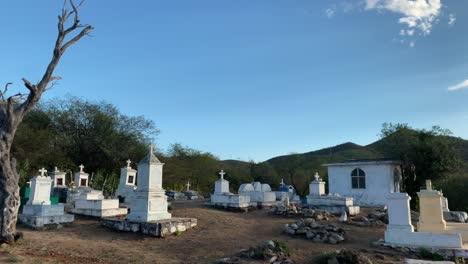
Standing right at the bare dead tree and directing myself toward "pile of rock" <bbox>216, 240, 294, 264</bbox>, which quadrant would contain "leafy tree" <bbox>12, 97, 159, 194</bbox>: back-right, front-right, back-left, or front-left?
back-left

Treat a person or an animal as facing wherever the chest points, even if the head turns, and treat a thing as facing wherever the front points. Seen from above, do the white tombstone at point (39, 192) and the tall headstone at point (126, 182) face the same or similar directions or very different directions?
same or similar directions

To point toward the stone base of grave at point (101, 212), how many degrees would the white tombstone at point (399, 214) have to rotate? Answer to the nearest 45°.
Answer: approximately 90° to its right

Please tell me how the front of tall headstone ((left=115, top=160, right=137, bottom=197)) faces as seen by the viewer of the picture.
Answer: facing the viewer and to the right of the viewer

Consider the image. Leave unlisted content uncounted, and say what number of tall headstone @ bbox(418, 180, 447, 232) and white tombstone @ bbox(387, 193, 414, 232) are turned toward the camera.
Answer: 2

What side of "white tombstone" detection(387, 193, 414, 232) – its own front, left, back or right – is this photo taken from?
front

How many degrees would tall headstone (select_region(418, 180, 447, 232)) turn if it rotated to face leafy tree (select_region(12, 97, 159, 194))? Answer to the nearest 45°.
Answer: approximately 90° to its right

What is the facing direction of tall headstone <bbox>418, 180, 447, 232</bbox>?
toward the camera
